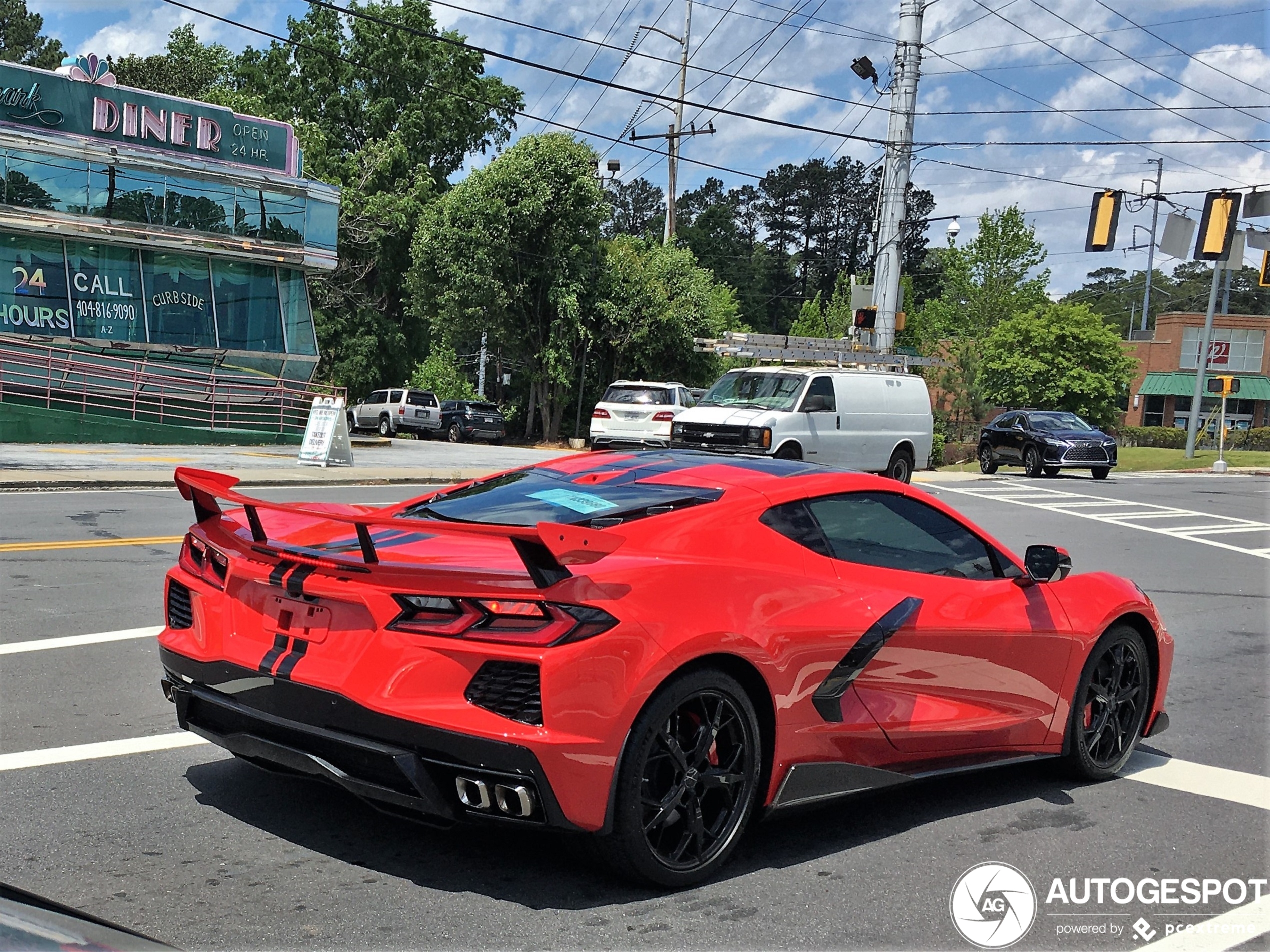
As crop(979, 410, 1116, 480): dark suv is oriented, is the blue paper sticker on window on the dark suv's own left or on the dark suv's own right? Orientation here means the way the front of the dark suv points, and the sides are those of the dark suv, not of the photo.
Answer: on the dark suv's own right

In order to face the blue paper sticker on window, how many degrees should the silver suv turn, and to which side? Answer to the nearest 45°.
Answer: approximately 135° to its left

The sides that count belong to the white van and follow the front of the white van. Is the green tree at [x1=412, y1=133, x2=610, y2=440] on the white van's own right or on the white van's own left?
on the white van's own right

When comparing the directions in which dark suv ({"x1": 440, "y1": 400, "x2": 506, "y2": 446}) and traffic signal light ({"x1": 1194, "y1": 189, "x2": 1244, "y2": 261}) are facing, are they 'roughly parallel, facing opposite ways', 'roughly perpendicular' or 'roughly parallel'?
roughly perpendicular

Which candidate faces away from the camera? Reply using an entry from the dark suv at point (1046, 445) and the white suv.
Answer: the white suv

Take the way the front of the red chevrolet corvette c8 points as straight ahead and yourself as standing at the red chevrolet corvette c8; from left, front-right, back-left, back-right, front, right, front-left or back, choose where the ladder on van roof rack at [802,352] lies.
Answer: front-left

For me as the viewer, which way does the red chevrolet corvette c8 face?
facing away from the viewer and to the right of the viewer

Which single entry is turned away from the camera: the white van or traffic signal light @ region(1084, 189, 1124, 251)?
the traffic signal light

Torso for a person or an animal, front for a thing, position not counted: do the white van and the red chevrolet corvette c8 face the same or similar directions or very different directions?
very different directions

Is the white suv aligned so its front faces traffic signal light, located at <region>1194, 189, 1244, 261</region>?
no

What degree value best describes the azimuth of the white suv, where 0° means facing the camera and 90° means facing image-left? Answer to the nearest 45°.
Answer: approximately 180°

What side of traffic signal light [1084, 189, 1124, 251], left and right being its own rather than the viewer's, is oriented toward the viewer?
back

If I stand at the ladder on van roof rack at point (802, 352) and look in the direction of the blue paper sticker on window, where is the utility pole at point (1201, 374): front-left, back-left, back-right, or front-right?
back-left

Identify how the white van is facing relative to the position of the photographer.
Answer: facing the viewer and to the left of the viewer

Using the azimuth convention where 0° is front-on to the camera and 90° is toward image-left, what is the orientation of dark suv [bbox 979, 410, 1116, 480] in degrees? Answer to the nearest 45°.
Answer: approximately 315°

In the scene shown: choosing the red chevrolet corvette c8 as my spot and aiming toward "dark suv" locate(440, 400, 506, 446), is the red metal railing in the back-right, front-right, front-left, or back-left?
front-left
